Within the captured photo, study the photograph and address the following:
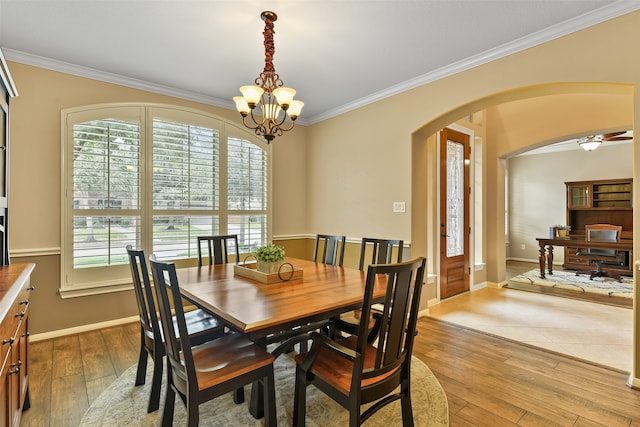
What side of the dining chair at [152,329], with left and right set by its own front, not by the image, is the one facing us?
right

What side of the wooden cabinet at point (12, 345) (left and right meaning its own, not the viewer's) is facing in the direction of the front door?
front

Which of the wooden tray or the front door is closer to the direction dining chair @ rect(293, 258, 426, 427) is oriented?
the wooden tray

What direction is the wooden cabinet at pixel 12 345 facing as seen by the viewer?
to the viewer's right

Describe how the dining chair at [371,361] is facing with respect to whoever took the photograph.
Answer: facing away from the viewer and to the left of the viewer

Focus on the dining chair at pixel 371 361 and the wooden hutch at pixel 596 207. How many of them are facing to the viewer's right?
0

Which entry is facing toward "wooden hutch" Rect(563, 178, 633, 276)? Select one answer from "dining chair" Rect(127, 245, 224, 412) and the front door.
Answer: the dining chair

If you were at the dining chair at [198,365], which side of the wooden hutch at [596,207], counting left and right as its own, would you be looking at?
front

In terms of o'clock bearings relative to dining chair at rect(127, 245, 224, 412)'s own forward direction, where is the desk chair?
The desk chair is roughly at 12 o'clock from the dining chair.

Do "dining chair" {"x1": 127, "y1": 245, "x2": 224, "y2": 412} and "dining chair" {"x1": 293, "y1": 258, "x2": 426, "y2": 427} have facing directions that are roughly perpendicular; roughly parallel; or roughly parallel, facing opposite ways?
roughly perpendicular

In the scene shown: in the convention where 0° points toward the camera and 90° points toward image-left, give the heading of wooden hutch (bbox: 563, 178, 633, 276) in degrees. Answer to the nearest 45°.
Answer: approximately 0°

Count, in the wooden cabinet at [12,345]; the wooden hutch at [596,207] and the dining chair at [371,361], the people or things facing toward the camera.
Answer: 1

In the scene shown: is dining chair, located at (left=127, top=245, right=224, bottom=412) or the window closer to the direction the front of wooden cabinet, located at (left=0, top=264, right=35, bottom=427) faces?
the dining chair

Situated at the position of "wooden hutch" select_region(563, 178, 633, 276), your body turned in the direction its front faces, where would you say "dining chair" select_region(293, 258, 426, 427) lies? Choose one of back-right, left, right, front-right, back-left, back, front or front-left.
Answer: front

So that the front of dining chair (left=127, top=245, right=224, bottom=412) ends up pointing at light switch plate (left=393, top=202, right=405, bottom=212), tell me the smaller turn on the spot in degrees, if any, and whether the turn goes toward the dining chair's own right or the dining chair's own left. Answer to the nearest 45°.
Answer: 0° — it already faces it

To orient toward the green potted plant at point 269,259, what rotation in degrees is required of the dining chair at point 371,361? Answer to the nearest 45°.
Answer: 0° — it already faces it
